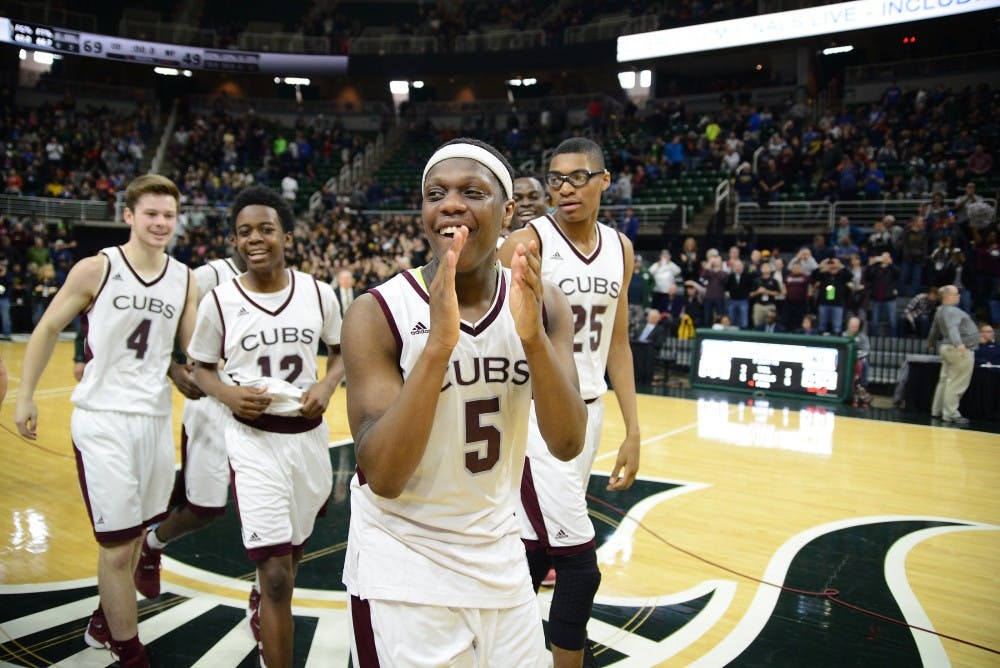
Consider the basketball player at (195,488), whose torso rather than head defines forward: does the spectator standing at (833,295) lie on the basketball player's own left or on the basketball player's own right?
on the basketball player's own left

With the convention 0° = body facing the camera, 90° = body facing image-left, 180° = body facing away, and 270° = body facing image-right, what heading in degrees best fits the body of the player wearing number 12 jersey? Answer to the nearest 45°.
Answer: approximately 0°

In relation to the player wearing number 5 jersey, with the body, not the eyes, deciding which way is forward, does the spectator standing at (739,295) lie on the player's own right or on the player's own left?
on the player's own left

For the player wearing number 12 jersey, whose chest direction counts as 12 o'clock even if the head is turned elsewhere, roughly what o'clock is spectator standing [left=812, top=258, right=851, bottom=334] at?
The spectator standing is roughly at 8 o'clock from the player wearing number 12 jersey.

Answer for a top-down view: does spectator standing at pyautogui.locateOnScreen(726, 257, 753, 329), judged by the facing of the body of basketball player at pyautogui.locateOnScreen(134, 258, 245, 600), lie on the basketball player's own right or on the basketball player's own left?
on the basketball player's own left

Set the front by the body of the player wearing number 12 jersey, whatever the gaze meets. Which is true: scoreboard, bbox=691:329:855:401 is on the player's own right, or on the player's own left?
on the player's own left

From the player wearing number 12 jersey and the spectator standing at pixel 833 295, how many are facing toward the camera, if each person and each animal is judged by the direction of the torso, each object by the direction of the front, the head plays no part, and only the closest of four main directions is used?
2

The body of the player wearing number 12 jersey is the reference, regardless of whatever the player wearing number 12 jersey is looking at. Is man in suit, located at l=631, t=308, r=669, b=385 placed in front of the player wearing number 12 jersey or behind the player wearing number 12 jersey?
behind

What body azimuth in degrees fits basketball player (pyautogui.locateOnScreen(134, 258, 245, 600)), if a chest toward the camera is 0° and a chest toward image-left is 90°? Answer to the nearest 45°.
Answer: approximately 315°

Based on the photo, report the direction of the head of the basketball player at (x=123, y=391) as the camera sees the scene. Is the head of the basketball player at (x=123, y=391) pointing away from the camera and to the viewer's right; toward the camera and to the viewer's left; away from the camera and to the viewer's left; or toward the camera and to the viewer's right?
toward the camera and to the viewer's right
